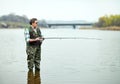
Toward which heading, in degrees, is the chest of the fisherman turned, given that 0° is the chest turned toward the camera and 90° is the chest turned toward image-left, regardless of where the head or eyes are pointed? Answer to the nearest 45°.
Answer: approximately 315°
